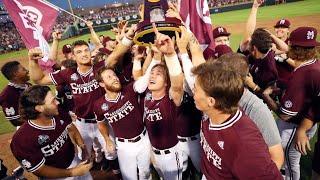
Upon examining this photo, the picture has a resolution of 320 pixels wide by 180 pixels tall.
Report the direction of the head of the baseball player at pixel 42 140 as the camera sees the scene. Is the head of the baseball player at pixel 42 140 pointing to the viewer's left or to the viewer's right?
to the viewer's right

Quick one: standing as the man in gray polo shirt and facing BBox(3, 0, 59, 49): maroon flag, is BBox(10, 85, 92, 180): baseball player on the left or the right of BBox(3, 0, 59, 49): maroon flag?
left

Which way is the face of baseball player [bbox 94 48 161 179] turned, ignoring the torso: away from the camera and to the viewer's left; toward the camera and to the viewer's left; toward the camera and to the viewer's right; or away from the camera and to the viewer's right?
toward the camera and to the viewer's right

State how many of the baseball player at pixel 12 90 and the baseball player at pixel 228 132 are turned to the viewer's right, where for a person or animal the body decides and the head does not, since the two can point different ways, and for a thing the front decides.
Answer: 1

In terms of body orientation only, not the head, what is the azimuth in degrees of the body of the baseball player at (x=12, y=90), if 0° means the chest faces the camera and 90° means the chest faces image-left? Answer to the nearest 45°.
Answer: approximately 270°

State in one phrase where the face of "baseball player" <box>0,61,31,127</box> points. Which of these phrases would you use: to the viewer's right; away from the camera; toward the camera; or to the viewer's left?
to the viewer's right

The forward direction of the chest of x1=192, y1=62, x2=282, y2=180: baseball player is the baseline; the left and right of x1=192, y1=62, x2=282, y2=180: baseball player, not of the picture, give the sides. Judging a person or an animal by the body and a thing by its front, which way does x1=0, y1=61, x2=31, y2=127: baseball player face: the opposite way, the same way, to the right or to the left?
the opposite way

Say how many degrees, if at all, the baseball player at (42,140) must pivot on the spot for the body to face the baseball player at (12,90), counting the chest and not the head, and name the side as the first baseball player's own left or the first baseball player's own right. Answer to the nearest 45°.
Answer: approximately 135° to the first baseball player's own left
